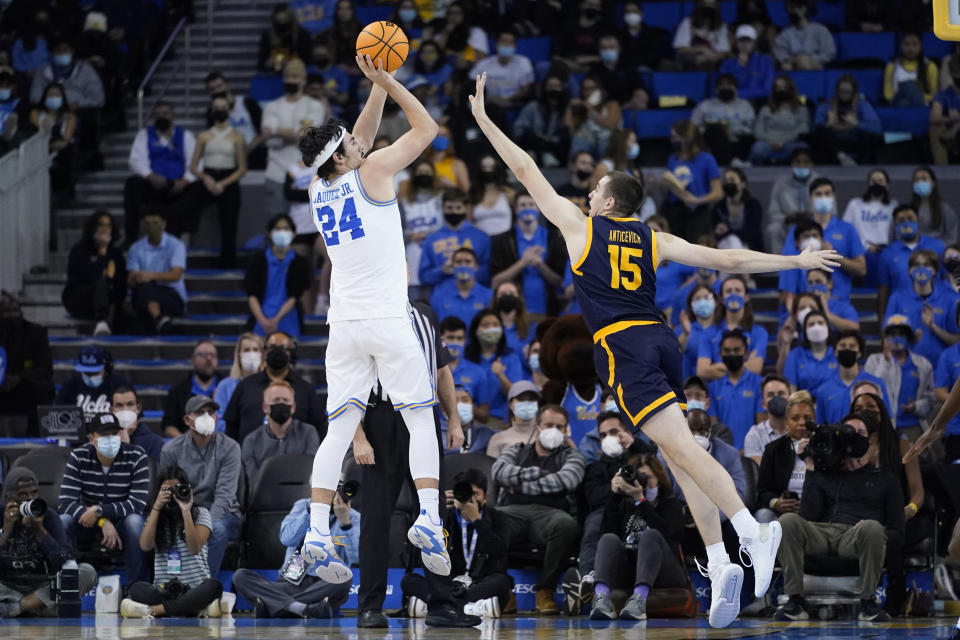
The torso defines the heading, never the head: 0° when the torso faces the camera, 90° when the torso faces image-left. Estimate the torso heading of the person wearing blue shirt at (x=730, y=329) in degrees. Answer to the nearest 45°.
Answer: approximately 0°

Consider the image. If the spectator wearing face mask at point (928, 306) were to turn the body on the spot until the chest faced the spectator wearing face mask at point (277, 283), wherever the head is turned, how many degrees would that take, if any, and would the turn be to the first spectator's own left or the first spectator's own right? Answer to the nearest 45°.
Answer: approximately 90° to the first spectator's own right

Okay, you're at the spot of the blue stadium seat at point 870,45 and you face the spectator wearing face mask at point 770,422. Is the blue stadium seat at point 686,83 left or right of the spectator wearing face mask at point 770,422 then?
right

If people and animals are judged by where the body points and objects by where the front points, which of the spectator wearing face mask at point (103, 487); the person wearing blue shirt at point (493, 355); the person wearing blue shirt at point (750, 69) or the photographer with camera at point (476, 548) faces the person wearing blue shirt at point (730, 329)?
the person wearing blue shirt at point (750, 69)

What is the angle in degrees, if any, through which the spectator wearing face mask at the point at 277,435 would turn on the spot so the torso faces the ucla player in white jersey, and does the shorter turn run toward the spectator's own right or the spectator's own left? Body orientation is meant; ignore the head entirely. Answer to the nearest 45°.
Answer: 0° — they already face them

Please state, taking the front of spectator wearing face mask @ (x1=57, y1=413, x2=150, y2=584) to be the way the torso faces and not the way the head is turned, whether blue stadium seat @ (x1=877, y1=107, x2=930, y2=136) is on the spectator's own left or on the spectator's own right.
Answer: on the spectator's own left

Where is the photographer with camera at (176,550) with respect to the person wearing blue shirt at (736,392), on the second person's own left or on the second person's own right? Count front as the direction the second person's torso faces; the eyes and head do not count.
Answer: on the second person's own right

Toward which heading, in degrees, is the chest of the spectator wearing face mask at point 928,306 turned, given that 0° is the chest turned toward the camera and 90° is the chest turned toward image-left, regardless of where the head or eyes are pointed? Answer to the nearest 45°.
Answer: approximately 0°
